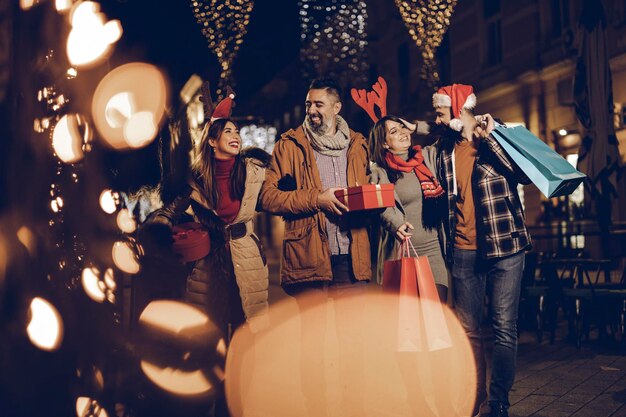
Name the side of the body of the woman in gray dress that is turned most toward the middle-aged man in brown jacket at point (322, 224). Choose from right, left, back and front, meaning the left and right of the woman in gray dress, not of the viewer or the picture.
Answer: right

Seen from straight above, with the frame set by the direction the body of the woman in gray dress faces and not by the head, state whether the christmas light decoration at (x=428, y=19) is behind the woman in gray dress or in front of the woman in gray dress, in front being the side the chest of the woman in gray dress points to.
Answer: behind

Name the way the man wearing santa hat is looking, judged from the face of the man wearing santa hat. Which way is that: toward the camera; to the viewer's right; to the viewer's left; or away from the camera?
to the viewer's left

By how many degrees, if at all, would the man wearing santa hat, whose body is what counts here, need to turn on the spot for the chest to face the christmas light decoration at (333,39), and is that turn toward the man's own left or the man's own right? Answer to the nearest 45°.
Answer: approximately 135° to the man's own right

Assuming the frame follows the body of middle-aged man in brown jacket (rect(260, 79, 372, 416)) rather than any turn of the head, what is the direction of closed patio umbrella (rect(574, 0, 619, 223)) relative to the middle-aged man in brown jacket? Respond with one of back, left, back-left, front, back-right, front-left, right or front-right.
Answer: back-left

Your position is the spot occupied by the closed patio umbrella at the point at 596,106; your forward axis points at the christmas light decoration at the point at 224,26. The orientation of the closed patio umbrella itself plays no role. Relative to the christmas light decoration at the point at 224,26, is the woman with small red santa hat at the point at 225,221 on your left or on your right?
left

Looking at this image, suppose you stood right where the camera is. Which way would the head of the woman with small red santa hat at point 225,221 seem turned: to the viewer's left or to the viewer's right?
to the viewer's right

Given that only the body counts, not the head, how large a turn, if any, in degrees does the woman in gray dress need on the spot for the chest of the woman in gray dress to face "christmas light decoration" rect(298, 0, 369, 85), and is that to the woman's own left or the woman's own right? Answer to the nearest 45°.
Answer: approximately 180°

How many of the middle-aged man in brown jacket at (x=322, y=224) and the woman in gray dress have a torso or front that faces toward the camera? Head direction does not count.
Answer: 2

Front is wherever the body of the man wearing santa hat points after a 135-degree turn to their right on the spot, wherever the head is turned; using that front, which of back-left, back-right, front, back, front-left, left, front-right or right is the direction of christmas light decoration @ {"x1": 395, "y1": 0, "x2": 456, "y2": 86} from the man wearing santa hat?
front

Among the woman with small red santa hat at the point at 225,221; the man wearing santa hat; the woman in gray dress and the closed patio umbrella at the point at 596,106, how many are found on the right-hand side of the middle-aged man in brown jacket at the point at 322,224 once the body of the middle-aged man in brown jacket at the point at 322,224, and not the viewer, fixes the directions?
1

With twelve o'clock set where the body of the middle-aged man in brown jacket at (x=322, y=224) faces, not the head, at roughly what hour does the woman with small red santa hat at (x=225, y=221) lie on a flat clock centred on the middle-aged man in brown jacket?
The woman with small red santa hat is roughly at 3 o'clock from the middle-aged man in brown jacket.

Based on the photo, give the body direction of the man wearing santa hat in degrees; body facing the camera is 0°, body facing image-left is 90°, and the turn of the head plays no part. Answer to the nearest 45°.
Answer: approximately 45°

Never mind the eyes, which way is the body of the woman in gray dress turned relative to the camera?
toward the camera

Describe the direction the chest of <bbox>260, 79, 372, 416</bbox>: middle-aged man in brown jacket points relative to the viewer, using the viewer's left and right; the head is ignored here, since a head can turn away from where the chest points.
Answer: facing the viewer

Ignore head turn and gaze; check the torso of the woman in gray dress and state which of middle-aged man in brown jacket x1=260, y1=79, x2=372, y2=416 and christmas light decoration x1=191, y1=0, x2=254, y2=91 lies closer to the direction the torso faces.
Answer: the middle-aged man in brown jacket
